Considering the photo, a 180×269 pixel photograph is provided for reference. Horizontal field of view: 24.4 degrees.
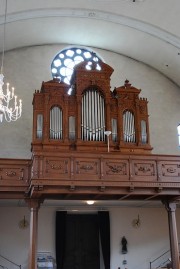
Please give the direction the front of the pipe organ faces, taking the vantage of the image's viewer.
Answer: facing the viewer

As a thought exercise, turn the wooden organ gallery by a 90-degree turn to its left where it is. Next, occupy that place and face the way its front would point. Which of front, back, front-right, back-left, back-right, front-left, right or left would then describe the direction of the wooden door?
left

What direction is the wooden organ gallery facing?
toward the camera
